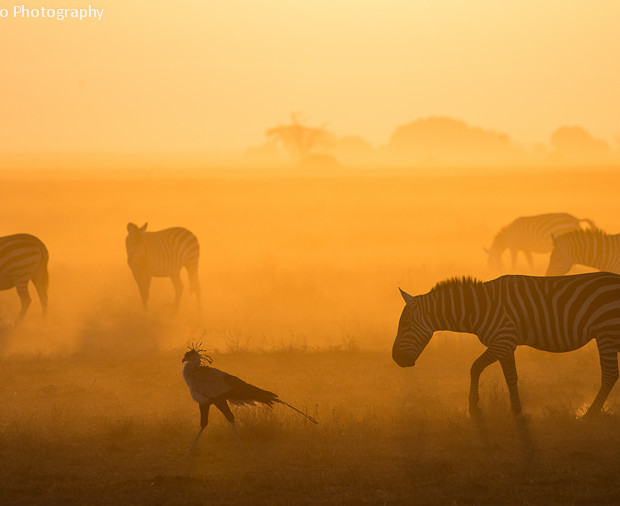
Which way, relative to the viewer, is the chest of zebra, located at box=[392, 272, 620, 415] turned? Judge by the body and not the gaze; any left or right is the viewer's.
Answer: facing to the left of the viewer

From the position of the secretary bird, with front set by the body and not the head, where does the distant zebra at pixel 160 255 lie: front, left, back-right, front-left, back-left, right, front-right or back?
right

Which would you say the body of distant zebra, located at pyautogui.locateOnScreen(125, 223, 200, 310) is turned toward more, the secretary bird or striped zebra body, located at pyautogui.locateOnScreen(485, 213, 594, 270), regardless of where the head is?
the secretary bird

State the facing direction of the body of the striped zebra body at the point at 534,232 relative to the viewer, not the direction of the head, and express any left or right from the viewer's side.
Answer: facing to the left of the viewer

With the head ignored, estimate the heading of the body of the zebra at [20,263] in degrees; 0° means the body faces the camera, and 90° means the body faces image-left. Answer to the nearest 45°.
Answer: approximately 90°

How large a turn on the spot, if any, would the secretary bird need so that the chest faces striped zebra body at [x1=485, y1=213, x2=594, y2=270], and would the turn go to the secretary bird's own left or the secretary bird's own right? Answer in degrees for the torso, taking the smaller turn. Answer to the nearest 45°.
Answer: approximately 135° to the secretary bird's own right

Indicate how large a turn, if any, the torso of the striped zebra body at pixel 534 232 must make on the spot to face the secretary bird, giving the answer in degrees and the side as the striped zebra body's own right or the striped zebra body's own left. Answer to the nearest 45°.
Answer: approximately 90° to the striped zebra body's own left

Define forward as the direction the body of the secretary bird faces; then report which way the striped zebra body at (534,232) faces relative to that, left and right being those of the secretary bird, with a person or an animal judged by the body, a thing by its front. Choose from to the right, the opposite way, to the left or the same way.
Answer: the same way

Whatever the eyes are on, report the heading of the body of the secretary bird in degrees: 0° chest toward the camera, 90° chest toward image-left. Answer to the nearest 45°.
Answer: approximately 90°

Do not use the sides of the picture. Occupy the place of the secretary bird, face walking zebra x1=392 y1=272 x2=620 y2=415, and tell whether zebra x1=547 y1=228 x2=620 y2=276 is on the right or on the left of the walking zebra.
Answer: left

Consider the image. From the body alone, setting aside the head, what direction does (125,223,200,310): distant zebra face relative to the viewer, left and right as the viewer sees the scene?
facing the viewer and to the left of the viewer
